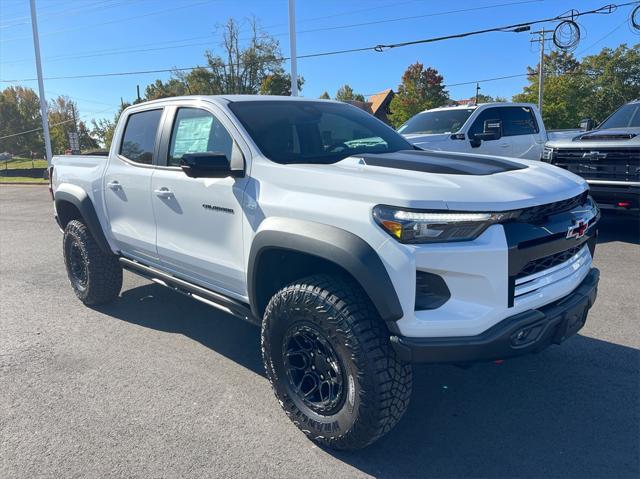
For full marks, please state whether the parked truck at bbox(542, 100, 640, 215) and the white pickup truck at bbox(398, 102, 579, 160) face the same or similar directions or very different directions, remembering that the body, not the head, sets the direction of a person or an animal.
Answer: same or similar directions

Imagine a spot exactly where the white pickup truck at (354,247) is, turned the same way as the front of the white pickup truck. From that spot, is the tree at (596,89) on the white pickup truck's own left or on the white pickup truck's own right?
on the white pickup truck's own left

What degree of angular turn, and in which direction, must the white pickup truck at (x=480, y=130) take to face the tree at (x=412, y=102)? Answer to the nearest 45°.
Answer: approximately 135° to its right

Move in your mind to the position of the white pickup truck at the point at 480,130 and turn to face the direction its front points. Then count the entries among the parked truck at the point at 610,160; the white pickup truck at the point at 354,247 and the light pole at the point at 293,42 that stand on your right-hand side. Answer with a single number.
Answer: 1

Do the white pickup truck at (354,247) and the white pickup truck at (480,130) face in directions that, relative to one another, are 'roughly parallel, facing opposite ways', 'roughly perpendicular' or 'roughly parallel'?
roughly perpendicular

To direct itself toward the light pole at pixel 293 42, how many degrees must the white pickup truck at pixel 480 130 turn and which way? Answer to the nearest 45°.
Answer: approximately 90° to its right

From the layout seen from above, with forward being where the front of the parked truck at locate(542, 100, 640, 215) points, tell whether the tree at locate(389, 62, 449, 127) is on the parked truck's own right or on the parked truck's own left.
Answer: on the parked truck's own right

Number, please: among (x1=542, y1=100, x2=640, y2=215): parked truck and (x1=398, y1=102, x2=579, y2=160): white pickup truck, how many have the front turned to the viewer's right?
0

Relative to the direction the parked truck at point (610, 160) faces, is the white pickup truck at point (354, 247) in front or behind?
in front

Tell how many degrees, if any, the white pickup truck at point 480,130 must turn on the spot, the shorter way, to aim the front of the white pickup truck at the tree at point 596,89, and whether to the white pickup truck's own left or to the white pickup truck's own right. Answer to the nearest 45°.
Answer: approximately 135° to the white pickup truck's own right

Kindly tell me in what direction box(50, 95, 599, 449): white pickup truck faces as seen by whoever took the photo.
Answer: facing the viewer and to the right of the viewer

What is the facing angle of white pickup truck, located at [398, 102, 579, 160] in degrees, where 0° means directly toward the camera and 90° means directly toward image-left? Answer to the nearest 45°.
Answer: approximately 45°

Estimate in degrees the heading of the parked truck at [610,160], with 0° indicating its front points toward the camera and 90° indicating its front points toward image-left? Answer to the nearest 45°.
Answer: approximately 45°
